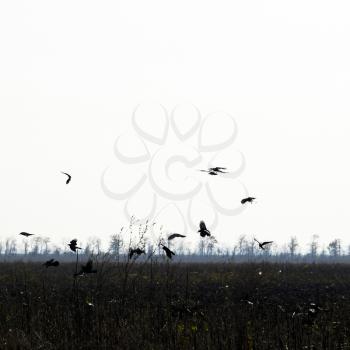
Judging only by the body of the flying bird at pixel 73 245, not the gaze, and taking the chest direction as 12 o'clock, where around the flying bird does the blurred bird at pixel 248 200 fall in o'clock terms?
The blurred bird is roughly at 6 o'clock from the flying bird.

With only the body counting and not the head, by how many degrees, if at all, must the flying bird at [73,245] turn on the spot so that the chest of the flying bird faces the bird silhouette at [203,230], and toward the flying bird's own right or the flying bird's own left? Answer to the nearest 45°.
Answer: approximately 180°

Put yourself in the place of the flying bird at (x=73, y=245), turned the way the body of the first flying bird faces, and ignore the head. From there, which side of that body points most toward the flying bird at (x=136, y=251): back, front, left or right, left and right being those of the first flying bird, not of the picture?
back

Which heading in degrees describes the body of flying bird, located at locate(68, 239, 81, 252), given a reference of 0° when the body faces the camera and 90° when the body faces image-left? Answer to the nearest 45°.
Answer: approximately 90°
